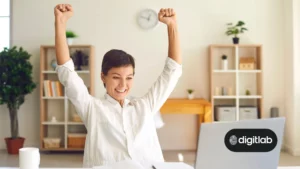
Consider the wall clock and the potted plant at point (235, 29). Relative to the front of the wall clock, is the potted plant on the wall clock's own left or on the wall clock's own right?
on the wall clock's own left

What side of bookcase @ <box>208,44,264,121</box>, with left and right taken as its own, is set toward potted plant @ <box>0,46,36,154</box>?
right

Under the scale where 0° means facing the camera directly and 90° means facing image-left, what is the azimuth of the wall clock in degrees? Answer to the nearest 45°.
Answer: approximately 0°

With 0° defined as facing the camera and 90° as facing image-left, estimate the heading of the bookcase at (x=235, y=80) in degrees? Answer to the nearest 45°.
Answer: approximately 0°

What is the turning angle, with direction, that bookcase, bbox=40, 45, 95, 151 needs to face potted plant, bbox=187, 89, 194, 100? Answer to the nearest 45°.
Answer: approximately 90° to its left
